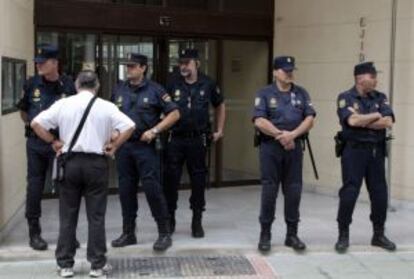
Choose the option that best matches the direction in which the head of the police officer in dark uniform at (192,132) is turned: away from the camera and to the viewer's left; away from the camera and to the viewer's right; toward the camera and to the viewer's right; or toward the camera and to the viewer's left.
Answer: toward the camera and to the viewer's left

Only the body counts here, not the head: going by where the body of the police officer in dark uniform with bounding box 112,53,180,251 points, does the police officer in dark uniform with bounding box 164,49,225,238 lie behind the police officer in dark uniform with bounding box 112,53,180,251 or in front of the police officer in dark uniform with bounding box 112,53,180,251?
behind

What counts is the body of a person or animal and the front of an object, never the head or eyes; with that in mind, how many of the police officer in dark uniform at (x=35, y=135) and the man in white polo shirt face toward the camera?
1

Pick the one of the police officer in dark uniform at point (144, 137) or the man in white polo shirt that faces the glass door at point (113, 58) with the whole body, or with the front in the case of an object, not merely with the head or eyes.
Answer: the man in white polo shirt

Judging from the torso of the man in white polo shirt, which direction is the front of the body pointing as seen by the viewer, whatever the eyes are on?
away from the camera

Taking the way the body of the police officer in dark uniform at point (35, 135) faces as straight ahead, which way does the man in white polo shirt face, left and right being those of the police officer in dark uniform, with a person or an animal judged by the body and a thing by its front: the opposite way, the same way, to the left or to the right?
the opposite way

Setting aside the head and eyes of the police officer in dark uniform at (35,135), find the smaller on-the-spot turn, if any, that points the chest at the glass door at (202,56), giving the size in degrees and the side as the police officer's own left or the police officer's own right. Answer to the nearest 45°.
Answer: approximately 135° to the police officer's own left

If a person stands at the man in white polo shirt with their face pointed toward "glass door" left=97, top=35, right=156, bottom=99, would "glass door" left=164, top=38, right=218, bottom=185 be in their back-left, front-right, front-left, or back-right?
front-right

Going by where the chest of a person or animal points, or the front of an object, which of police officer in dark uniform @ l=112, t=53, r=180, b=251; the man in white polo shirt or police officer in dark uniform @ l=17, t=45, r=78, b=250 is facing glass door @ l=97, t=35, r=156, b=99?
the man in white polo shirt

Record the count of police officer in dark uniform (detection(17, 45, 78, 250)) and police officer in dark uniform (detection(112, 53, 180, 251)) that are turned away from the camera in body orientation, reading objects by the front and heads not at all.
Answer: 0

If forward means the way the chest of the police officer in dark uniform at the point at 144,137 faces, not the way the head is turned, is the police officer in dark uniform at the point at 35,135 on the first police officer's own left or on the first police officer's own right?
on the first police officer's own right

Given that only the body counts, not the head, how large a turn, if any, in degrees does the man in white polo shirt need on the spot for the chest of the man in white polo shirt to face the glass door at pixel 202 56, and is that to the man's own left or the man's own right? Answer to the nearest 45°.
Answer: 0° — they already face it

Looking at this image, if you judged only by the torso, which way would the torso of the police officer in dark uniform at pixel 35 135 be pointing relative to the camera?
toward the camera

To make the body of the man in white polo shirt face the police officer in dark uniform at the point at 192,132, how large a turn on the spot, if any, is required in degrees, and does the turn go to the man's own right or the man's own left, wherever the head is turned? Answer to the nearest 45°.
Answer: approximately 45° to the man's own right

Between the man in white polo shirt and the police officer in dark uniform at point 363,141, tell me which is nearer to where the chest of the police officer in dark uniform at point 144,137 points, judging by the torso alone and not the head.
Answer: the man in white polo shirt

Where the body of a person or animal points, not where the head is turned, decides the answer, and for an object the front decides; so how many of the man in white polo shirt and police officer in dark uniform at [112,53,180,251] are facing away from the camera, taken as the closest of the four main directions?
1

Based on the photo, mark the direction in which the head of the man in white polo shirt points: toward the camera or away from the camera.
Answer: away from the camera

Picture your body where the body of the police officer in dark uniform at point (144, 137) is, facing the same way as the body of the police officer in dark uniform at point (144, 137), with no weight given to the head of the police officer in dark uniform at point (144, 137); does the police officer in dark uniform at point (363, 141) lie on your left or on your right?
on your left

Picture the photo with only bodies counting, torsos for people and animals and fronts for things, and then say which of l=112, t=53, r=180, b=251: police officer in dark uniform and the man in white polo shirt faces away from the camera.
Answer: the man in white polo shirt
